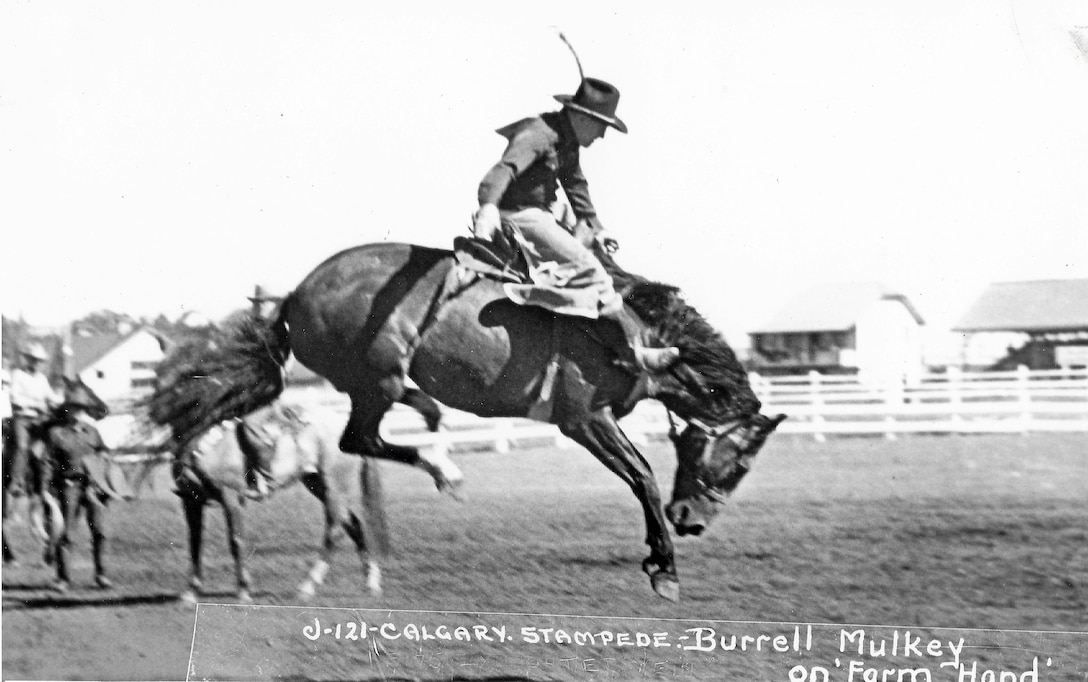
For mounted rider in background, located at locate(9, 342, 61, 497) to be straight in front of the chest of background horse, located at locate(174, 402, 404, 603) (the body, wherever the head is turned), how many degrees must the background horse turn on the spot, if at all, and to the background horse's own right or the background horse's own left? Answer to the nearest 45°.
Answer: approximately 45° to the background horse's own right

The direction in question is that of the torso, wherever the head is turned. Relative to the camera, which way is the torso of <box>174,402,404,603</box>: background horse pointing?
to the viewer's left

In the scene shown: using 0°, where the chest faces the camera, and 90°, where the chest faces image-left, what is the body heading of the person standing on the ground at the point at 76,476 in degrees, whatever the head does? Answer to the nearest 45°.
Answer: approximately 315°

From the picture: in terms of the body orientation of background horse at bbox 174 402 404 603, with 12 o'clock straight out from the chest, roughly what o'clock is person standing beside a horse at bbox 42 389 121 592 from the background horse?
The person standing beside a horse is roughly at 1 o'clock from the background horse.

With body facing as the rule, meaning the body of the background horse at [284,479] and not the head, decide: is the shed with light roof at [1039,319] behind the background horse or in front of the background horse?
behind

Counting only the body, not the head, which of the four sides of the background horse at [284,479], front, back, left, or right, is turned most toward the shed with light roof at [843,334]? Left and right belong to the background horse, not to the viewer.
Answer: back

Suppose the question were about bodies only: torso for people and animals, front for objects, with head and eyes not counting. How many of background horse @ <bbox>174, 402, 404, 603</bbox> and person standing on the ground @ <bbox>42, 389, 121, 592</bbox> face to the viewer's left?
1

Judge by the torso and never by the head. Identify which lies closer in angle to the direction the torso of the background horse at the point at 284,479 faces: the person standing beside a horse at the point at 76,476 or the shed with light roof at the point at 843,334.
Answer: the person standing beside a horse

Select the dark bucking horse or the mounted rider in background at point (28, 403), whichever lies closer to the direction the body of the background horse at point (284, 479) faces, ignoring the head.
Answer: the mounted rider in background
